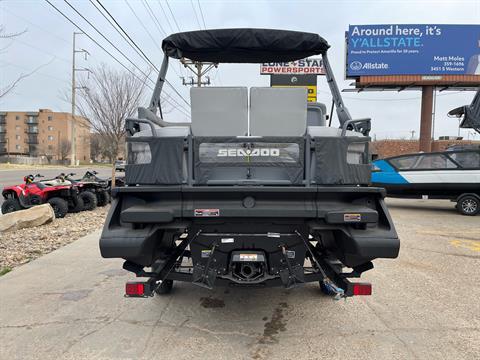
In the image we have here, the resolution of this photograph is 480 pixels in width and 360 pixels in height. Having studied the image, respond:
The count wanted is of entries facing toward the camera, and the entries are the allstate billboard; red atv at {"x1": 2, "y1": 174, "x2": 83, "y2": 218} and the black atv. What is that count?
1

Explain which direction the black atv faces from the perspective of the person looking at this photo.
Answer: facing away from the viewer and to the left of the viewer

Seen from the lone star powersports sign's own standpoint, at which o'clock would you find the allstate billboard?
The allstate billboard is roughly at 8 o'clock from the lone star powersports sign.

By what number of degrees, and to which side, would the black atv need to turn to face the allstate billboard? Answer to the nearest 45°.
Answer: approximately 135° to its right

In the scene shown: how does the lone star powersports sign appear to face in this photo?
toward the camera

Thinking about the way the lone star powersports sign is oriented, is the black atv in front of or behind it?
in front

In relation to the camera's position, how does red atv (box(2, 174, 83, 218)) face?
facing away from the viewer and to the left of the viewer

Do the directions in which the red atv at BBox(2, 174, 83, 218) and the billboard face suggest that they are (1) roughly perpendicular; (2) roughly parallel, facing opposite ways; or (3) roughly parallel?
roughly perpendicular

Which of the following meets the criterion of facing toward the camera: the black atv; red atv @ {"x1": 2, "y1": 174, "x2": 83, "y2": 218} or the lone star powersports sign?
the lone star powersports sign

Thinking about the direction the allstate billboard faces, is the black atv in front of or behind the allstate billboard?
in front

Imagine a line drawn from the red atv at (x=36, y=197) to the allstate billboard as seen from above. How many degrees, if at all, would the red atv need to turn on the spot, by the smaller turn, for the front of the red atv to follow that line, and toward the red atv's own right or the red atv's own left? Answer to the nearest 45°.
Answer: approximately 135° to the red atv's own right

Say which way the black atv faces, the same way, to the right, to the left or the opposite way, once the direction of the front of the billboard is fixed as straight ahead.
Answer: to the right

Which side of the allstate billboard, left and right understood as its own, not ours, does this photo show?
front
